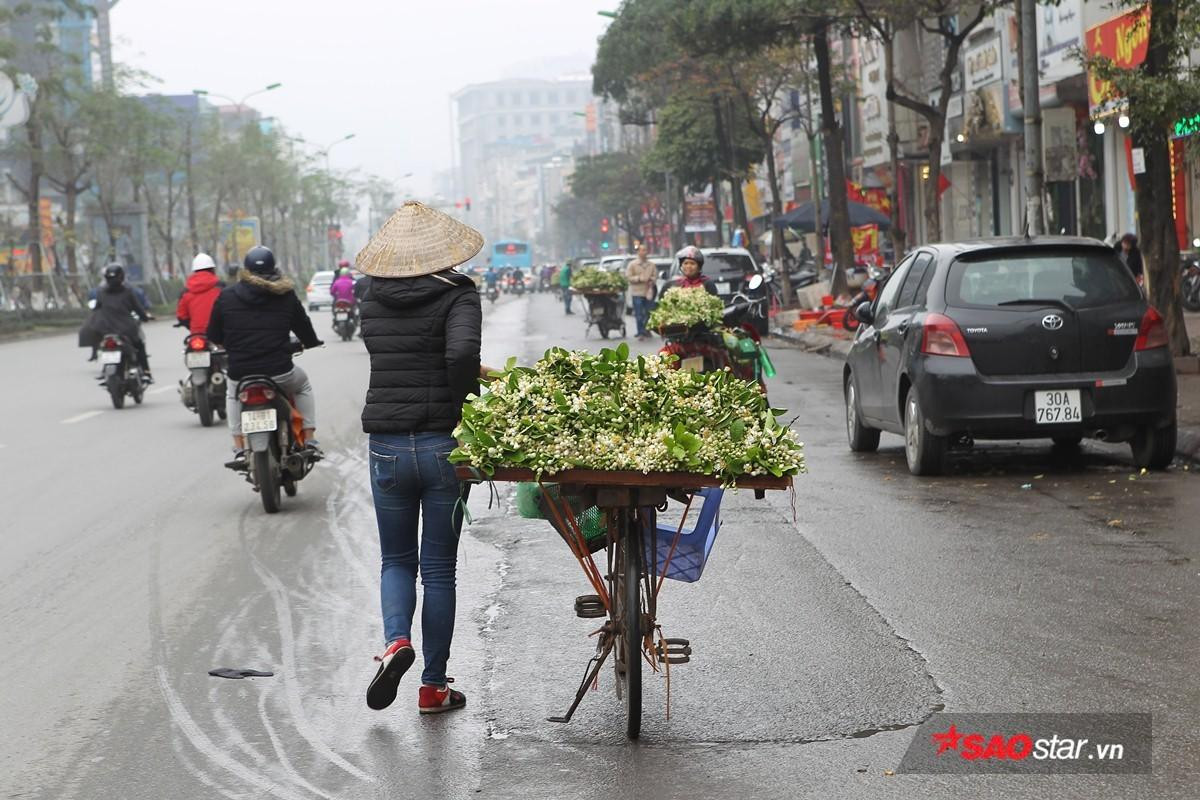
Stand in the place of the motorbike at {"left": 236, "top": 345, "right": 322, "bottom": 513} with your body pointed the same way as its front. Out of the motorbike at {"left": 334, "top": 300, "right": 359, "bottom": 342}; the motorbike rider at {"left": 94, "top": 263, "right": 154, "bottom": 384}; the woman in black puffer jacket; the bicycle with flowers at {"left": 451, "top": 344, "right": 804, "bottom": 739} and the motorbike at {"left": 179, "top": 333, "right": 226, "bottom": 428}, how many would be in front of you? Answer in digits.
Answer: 3

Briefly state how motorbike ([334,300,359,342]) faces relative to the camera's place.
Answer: facing away from the viewer

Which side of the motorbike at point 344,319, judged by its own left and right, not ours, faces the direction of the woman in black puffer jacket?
back

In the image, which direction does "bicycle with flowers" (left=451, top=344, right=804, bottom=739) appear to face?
away from the camera

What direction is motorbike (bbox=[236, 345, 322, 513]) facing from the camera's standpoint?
away from the camera

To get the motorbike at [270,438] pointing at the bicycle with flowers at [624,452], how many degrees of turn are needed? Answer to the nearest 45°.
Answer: approximately 180°

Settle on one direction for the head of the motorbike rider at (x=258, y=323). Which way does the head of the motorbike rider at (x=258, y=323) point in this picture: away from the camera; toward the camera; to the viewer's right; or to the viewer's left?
away from the camera

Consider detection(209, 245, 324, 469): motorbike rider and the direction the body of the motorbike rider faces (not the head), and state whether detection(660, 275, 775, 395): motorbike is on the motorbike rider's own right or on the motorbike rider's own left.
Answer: on the motorbike rider's own right

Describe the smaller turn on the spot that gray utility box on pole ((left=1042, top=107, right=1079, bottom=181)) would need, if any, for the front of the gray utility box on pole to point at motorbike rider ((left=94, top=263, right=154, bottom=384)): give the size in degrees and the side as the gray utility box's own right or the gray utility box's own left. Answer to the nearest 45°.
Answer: approximately 45° to the gray utility box's own right

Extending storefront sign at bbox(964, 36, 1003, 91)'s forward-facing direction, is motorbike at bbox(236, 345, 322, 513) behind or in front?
in front

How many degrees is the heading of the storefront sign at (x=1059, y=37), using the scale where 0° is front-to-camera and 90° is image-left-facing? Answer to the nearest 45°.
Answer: approximately 45°

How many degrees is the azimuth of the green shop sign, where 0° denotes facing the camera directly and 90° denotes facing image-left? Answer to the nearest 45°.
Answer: approximately 45°

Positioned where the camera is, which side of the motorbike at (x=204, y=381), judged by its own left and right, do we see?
back

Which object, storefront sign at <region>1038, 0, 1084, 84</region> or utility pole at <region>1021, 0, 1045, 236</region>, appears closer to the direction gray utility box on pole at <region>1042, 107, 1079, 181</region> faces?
the utility pole
